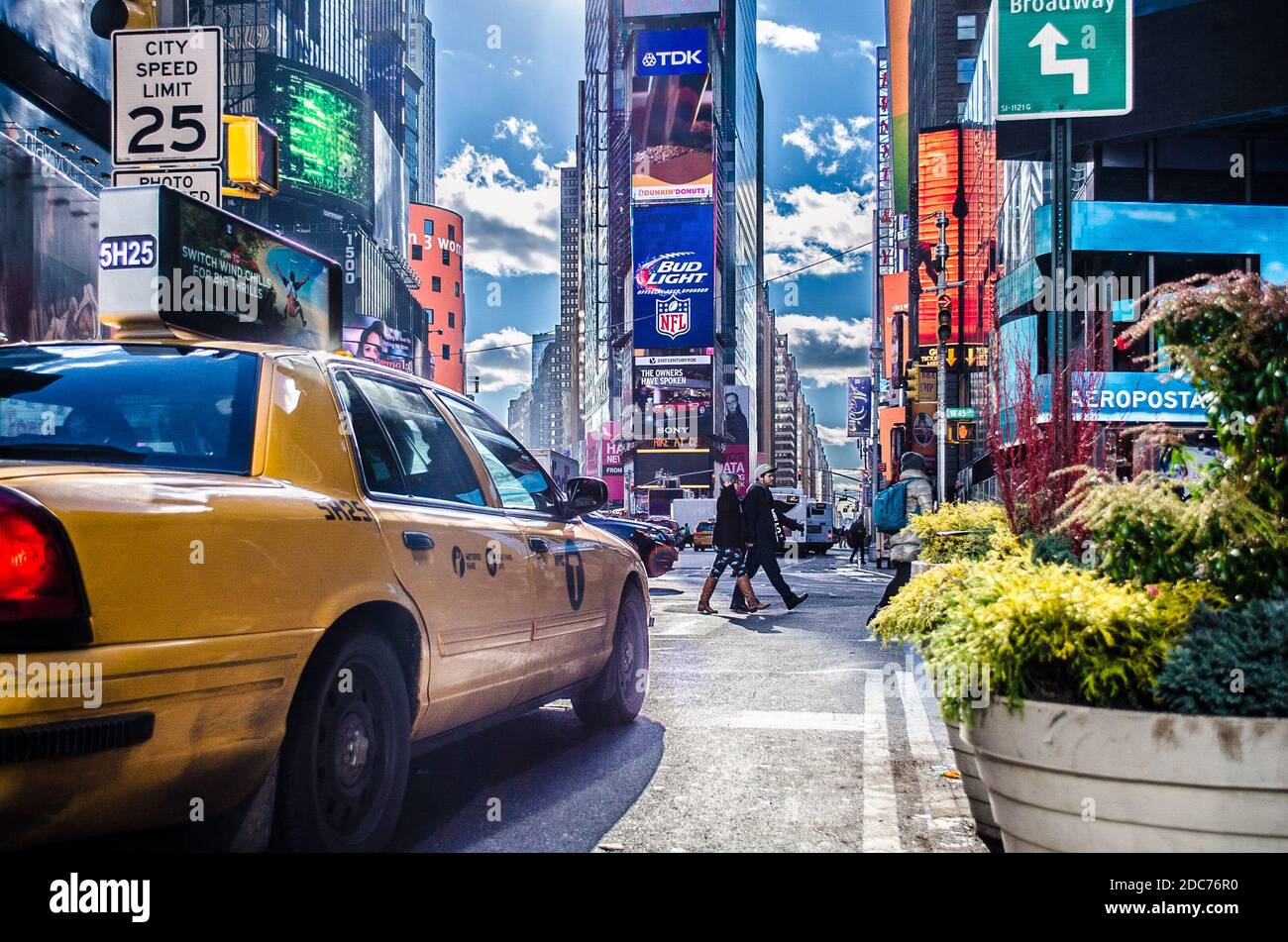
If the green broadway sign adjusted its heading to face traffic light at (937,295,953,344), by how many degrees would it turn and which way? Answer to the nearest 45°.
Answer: approximately 180°

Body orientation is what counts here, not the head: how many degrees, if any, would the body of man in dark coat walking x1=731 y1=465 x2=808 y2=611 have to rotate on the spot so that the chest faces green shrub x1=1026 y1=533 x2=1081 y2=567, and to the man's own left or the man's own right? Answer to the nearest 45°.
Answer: approximately 90° to the man's own right

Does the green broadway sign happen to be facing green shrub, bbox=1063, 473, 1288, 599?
yes

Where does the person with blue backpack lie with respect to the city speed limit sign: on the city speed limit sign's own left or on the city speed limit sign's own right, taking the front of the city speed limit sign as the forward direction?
on the city speed limit sign's own left

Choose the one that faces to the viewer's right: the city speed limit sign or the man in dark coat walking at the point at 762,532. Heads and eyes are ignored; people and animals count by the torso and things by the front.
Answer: the man in dark coat walking

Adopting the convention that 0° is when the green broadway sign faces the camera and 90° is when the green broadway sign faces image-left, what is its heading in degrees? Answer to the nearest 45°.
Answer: approximately 0°

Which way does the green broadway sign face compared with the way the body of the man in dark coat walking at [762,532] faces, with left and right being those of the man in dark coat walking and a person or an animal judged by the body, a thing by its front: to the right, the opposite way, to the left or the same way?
to the right

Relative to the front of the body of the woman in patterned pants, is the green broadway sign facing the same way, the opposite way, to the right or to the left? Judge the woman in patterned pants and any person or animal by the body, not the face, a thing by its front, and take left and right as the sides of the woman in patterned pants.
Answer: to the right

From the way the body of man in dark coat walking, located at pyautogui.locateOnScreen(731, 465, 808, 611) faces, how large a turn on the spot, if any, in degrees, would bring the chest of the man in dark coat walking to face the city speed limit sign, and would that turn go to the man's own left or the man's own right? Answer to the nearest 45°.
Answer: approximately 135° to the man's own right

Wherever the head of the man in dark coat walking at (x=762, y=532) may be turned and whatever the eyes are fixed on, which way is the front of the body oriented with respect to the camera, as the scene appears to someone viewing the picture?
to the viewer's right

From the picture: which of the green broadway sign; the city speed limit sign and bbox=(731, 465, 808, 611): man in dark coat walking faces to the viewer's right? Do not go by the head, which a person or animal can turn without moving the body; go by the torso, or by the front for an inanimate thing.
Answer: the man in dark coat walking

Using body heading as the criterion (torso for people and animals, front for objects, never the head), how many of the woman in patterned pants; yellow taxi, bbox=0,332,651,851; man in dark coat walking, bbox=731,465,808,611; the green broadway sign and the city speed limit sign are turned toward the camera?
2

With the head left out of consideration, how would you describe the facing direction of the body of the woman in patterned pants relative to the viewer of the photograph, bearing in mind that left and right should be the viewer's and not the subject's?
facing to the right of the viewer

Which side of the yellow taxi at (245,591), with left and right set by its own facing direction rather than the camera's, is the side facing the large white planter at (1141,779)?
right

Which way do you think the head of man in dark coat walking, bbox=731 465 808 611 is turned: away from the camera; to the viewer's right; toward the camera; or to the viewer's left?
to the viewer's right
